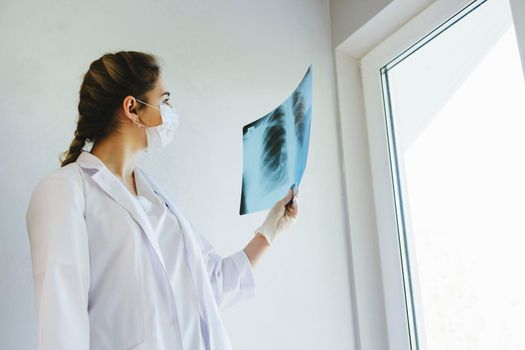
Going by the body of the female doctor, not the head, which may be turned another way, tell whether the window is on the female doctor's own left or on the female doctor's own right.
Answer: on the female doctor's own left

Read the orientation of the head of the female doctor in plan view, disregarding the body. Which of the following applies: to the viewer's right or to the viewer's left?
to the viewer's right

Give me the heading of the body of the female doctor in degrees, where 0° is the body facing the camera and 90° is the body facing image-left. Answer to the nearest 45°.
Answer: approximately 315°
